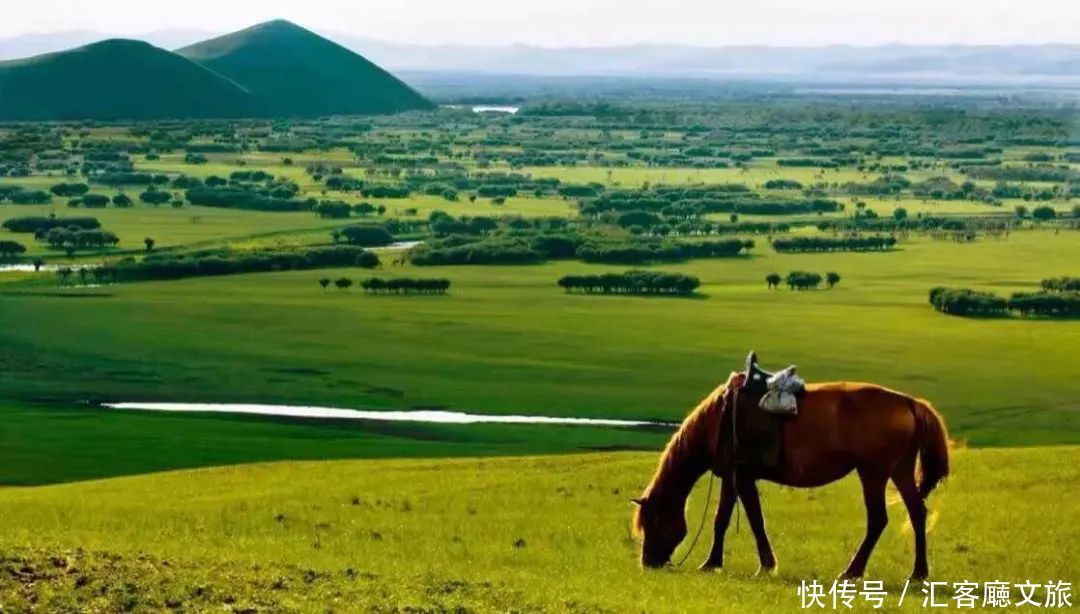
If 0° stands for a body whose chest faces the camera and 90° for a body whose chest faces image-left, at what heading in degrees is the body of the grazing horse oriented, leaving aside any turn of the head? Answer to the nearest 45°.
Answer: approximately 90°
